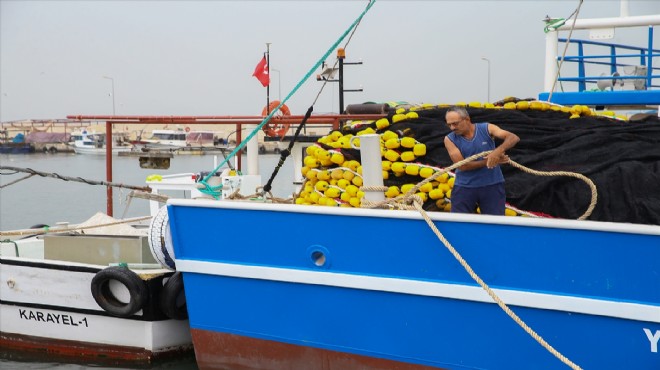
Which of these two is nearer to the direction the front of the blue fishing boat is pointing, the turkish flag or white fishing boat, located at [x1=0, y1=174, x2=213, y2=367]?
the white fishing boat

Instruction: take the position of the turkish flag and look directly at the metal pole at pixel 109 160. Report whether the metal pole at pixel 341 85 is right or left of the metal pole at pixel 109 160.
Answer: left

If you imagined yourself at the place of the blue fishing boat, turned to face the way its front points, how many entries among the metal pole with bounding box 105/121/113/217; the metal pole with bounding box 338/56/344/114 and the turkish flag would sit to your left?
0

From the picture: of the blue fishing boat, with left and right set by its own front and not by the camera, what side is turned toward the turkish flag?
back

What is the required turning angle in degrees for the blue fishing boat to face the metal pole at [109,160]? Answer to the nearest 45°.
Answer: approximately 180°
